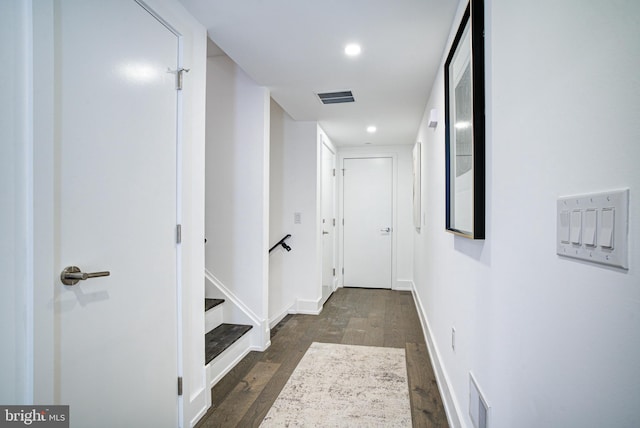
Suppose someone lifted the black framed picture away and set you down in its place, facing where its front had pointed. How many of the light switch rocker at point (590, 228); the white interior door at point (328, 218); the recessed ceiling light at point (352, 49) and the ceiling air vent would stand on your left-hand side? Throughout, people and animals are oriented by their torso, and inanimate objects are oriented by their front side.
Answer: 1

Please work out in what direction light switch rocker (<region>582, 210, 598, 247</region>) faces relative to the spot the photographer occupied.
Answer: facing the viewer and to the left of the viewer

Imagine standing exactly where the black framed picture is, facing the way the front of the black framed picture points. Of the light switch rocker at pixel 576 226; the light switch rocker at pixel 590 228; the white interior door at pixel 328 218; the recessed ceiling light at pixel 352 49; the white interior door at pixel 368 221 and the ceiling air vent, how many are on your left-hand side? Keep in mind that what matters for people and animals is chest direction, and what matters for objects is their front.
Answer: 2

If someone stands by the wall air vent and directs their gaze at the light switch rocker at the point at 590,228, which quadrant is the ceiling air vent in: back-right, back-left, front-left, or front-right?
back-right

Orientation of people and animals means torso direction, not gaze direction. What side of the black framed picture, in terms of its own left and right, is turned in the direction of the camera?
left

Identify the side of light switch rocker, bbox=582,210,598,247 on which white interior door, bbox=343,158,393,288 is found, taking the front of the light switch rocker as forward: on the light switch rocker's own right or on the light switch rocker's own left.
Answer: on the light switch rocker's own right

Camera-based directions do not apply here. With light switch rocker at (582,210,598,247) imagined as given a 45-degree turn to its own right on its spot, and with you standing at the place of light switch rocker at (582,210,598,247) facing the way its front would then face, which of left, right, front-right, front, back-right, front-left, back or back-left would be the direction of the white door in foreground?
front

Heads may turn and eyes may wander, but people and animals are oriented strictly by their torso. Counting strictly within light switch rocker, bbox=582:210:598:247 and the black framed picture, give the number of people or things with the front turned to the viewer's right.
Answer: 0

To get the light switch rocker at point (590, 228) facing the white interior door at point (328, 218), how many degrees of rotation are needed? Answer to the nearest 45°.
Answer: approximately 90° to its right

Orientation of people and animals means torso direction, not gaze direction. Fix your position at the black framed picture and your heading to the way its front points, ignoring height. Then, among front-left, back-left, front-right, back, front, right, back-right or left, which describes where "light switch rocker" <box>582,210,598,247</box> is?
left

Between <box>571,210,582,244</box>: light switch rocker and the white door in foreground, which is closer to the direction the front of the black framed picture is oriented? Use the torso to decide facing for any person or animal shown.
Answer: the white door in foreground
